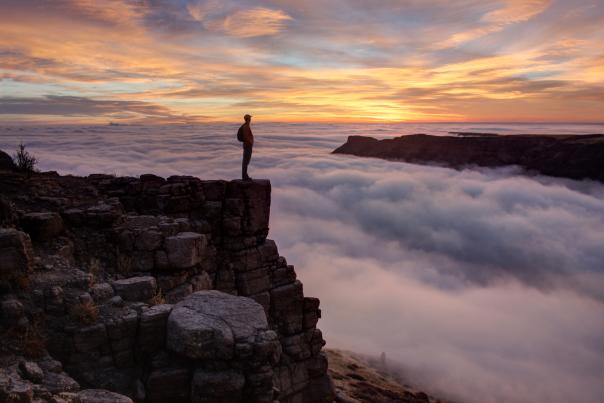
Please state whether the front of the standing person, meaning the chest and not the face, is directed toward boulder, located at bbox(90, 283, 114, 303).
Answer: no

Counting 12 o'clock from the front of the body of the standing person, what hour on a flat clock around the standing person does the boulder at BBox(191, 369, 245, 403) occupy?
The boulder is roughly at 3 o'clock from the standing person.

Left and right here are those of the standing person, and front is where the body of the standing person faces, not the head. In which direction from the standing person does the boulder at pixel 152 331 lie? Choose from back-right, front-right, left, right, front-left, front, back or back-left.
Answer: right

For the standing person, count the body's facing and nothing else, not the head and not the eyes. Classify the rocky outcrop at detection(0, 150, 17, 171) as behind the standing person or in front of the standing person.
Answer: behind

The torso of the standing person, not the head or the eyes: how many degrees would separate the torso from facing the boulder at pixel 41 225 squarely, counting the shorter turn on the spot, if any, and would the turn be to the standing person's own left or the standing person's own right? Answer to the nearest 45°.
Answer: approximately 135° to the standing person's own right

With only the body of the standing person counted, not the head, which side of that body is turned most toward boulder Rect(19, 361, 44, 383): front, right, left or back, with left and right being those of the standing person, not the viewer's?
right

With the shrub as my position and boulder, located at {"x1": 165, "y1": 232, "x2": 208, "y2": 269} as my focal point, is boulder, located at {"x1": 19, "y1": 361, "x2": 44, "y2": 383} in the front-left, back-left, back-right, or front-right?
front-right

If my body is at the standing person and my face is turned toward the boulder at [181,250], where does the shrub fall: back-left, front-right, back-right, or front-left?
front-right

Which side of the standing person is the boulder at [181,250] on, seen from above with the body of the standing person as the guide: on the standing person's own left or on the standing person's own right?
on the standing person's own right

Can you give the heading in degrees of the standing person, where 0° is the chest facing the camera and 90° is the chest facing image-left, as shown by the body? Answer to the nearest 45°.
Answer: approximately 270°
